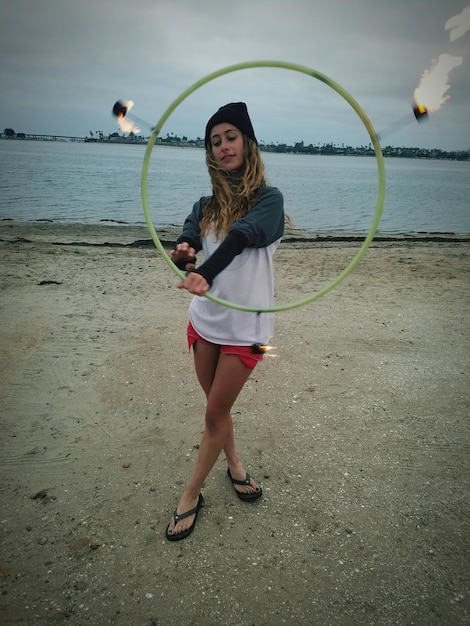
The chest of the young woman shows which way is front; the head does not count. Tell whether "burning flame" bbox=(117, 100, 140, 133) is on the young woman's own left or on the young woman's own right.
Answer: on the young woman's own right
